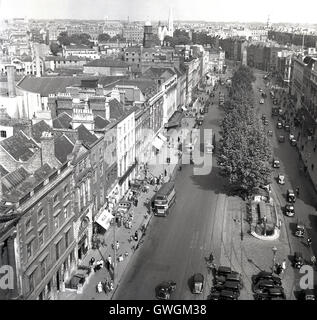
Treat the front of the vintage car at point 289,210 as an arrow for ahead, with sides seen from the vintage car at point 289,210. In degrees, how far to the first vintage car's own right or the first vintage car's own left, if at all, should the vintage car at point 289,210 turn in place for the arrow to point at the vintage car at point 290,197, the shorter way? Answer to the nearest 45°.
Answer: approximately 180°

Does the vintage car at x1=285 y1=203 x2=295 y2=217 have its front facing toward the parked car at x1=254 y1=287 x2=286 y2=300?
yes

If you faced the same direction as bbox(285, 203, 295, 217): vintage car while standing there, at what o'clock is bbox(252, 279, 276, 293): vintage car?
bbox(252, 279, 276, 293): vintage car is roughly at 12 o'clock from bbox(285, 203, 295, 217): vintage car.

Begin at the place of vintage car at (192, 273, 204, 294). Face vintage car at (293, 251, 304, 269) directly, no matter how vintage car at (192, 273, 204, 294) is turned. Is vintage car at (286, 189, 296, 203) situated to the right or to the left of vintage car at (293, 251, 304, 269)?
left

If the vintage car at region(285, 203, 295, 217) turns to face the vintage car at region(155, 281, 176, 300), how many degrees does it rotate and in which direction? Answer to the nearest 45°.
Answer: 0° — it already faces it

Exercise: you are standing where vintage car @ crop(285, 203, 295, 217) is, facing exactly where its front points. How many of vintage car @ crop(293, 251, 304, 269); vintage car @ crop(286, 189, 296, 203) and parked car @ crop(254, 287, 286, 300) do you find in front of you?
2

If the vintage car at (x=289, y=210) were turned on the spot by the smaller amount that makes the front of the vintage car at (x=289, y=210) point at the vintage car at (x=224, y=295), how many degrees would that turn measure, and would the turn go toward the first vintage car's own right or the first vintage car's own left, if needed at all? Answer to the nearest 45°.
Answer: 0° — it already faces it

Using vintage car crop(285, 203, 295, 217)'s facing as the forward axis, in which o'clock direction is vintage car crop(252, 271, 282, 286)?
vintage car crop(252, 271, 282, 286) is roughly at 12 o'clock from vintage car crop(285, 203, 295, 217).

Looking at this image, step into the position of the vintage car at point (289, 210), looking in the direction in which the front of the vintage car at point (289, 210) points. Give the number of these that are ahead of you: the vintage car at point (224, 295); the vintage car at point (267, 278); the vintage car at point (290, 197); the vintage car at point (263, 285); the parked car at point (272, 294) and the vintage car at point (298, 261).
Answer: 5

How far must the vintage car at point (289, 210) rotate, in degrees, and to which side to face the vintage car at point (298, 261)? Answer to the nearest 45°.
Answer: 0° — it already faces it

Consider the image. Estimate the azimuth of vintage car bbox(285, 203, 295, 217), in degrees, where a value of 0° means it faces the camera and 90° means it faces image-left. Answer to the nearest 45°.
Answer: approximately 0°

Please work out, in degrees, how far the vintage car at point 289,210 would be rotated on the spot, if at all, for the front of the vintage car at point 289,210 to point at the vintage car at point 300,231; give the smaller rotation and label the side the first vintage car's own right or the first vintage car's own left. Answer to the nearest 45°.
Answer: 0° — it already faces it
